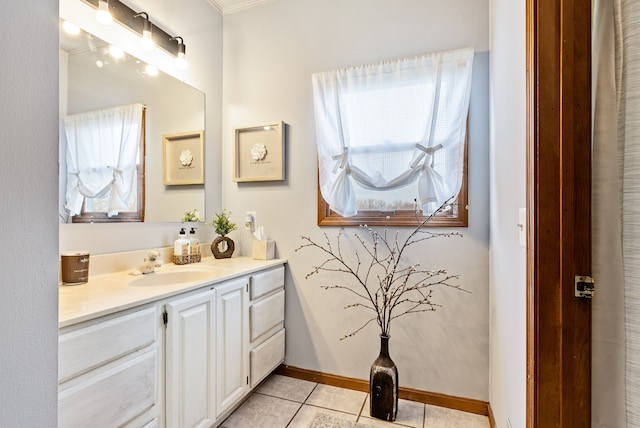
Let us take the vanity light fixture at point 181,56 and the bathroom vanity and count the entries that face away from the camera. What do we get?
0

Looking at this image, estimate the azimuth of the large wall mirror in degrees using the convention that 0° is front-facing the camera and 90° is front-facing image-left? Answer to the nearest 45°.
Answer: approximately 315°

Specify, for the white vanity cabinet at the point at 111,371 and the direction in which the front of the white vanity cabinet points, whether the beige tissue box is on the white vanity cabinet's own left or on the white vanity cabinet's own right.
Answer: on the white vanity cabinet's own left

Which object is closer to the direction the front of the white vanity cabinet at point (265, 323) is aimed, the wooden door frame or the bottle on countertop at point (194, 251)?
the wooden door frame

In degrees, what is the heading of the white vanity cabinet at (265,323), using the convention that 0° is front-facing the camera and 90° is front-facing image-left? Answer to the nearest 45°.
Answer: approximately 315°

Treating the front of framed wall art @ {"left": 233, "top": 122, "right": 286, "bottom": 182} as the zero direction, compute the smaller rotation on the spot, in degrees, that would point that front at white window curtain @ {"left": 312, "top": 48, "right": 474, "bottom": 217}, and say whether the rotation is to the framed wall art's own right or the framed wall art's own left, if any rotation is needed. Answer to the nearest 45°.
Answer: approximately 90° to the framed wall art's own left

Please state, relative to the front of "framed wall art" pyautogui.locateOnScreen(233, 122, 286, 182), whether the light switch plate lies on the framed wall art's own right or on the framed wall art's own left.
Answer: on the framed wall art's own left

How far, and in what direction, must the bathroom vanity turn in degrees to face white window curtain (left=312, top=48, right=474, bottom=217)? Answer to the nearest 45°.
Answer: approximately 45° to its left

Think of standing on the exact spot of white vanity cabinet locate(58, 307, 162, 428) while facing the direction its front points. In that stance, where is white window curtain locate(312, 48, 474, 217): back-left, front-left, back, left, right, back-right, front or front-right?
front-left

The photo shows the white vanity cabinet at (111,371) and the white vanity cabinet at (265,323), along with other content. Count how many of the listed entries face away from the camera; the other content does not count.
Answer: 0

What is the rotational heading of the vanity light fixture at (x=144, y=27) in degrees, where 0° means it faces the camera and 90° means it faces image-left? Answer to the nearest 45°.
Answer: approximately 315°
